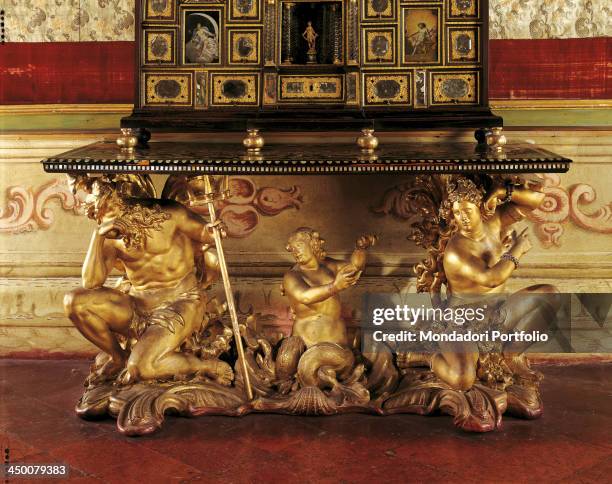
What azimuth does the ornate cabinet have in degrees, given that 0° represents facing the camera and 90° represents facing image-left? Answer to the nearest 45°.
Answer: approximately 0°

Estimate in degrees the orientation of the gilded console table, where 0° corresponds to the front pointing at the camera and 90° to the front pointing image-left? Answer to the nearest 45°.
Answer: approximately 0°

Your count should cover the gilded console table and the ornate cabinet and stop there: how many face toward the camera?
2
